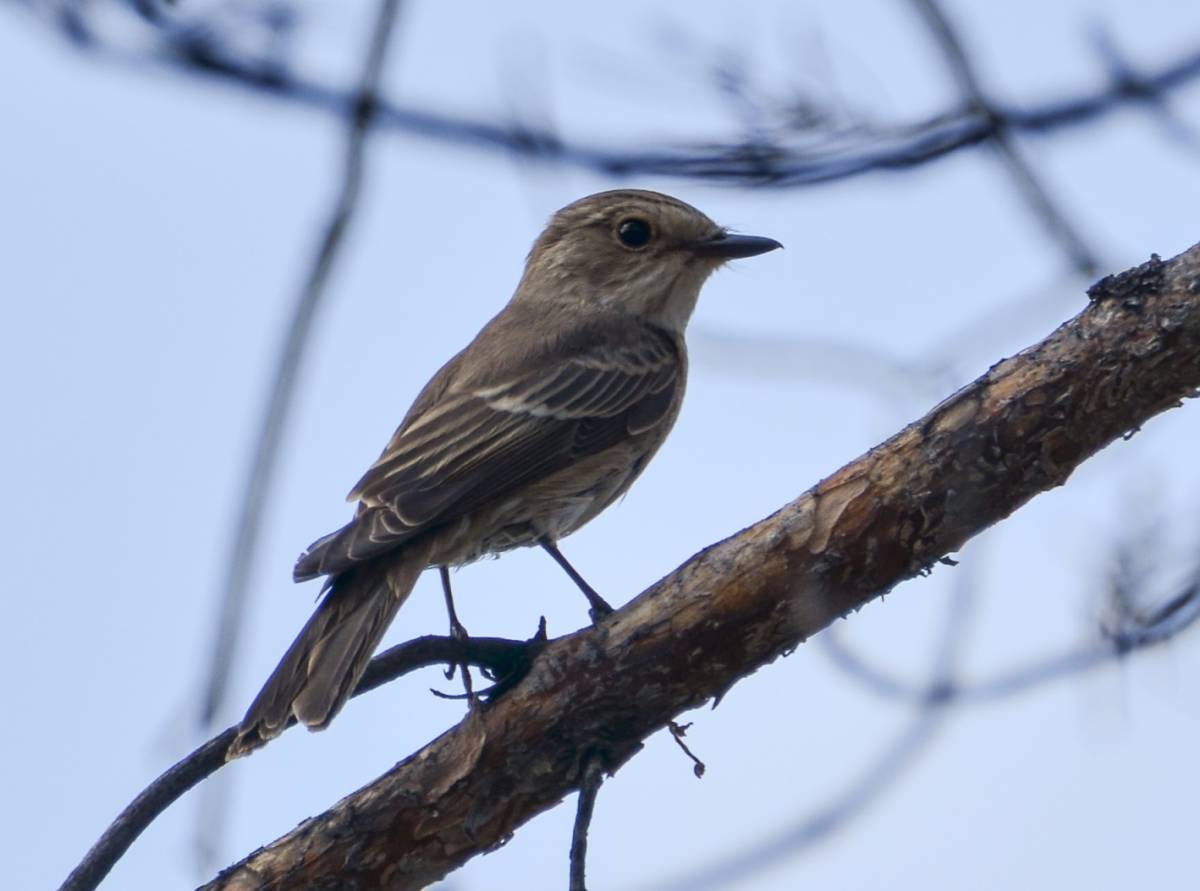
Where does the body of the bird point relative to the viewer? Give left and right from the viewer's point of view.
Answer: facing to the right of the viewer
